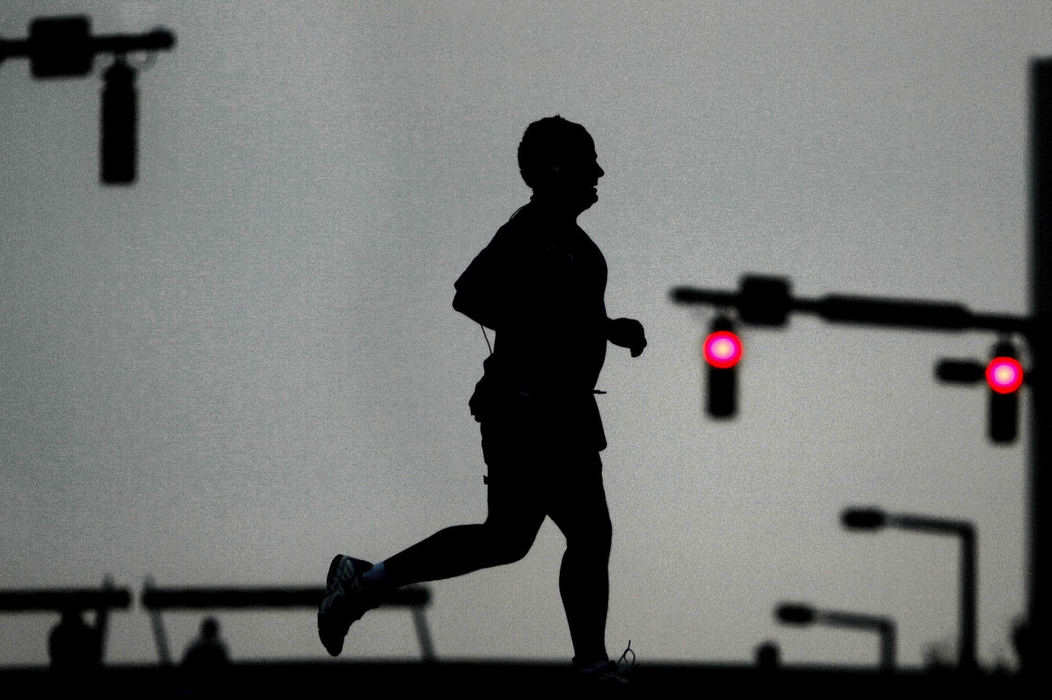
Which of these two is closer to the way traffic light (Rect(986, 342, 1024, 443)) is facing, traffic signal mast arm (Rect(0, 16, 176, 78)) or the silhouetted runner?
the silhouetted runner

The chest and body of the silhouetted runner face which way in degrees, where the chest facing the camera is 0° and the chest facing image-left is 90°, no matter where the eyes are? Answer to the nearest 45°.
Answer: approximately 270°

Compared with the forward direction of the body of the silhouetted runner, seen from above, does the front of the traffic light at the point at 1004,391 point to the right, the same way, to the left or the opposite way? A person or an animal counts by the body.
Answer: to the right

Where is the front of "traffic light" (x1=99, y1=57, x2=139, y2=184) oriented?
away from the camera

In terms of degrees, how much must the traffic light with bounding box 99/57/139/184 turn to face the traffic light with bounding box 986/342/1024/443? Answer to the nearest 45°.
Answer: approximately 90° to its right

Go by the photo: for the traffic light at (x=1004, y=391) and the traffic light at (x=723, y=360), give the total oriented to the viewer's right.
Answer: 0

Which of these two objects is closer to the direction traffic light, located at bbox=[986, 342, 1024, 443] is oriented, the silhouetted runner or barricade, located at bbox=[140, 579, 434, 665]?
the silhouetted runner

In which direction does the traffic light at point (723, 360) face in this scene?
toward the camera

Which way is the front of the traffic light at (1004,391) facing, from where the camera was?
facing the viewer

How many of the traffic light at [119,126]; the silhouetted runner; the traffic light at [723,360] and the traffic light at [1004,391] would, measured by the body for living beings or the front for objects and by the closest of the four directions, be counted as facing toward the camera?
2

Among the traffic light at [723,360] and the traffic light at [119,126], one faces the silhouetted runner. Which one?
the traffic light at [723,360]

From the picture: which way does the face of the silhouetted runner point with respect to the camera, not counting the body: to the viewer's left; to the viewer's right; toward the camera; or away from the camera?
to the viewer's right

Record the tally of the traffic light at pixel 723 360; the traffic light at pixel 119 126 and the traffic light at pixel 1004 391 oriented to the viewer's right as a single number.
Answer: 0

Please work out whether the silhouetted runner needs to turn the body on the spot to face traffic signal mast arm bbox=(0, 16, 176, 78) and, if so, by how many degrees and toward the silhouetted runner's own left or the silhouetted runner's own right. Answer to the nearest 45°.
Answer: approximately 135° to the silhouetted runner's own left

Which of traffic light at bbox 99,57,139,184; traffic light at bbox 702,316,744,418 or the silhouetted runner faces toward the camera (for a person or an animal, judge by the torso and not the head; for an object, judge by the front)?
traffic light at bbox 702,316,744,418

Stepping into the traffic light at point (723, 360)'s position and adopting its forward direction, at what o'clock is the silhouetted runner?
The silhouetted runner is roughly at 12 o'clock from the traffic light.

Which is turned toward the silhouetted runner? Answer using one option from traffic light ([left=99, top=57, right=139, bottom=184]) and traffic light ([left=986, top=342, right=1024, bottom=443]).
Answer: traffic light ([left=986, top=342, right=1024, bottom=443])
